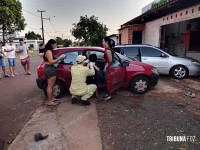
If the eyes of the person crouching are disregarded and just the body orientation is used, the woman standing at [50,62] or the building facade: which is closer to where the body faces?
the building facade

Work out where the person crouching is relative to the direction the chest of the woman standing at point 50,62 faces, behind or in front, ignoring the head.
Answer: in front

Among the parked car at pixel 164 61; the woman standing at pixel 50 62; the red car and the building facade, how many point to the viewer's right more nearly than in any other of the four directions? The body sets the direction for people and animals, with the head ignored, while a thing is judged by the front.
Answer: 3

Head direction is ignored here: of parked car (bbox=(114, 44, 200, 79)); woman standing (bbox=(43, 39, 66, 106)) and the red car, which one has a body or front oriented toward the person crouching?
the woman standing

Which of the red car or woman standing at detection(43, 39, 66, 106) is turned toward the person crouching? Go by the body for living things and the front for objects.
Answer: the woman standing

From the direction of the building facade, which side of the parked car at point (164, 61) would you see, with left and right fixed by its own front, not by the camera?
left

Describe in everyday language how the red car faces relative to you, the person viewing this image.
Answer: facing to the right of the viewer
